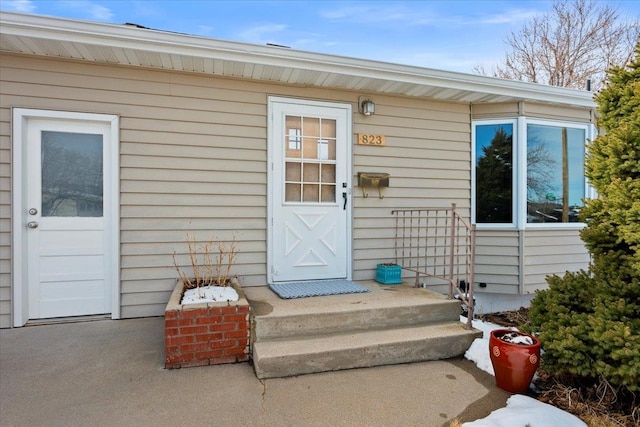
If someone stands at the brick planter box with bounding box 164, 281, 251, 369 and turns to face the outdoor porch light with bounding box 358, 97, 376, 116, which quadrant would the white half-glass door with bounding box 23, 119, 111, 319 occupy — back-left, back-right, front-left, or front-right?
back-left

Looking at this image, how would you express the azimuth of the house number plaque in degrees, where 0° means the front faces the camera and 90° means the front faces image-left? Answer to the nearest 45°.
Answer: approximately 0°

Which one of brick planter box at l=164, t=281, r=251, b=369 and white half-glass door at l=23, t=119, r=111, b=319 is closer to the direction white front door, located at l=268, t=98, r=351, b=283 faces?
the brick planter box

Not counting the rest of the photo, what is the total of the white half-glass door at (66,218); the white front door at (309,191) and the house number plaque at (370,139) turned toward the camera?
3

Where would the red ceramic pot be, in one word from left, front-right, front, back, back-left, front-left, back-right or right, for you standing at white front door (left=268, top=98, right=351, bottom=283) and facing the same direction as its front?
front-left

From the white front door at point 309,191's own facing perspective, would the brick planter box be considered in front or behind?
in front

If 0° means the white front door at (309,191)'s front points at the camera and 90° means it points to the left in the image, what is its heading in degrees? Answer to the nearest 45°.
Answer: approximately 0°

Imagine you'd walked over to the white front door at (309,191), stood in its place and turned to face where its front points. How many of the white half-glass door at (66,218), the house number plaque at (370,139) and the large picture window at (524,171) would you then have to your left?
2

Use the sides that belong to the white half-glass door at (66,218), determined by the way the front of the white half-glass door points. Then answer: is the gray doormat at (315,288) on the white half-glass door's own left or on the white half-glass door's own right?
on the white half-glass door's own left

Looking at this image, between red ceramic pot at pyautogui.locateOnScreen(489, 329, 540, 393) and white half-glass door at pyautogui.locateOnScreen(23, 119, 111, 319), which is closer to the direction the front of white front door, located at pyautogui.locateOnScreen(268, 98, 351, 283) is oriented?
the red ceramic pot

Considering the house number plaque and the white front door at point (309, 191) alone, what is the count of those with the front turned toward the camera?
2
